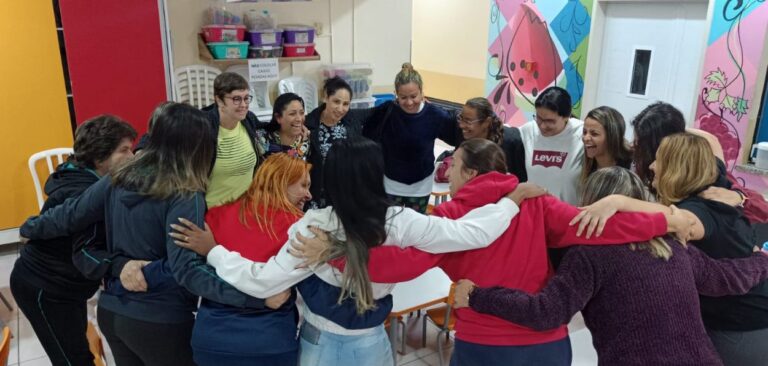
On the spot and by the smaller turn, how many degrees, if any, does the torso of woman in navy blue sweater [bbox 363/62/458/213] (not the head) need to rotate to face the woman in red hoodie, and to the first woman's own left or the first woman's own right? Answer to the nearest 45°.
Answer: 0° — they already face them

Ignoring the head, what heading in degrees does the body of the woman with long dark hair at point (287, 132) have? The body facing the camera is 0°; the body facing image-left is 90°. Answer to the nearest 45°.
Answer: approximately 315°

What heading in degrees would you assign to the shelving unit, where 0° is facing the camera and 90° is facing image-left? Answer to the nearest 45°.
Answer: approximately 0°

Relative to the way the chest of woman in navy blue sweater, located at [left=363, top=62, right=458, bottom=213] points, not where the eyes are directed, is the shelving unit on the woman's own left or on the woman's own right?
on the woman's own right

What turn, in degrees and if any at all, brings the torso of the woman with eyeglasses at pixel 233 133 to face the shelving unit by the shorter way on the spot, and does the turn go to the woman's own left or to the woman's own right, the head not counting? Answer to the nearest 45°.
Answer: approximately 135° to the woman's own left

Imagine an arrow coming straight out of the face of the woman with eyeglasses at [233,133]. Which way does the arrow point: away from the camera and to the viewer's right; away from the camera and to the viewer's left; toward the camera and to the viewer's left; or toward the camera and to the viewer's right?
toward the camera and to the viewer's right

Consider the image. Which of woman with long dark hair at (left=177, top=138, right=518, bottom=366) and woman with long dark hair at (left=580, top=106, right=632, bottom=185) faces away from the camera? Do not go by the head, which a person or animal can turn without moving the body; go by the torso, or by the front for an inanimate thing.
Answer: woman with long dark hair at (left=177, top=138, right=518, bottom=366)

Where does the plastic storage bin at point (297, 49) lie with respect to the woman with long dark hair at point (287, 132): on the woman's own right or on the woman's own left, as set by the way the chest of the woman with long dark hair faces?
on the woman's own left

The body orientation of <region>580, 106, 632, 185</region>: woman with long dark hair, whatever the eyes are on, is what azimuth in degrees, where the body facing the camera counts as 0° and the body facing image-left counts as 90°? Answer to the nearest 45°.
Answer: approximately 45°

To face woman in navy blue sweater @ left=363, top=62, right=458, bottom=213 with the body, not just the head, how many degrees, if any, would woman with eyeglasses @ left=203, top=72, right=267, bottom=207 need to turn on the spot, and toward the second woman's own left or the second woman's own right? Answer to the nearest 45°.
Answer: approximately 45° to the second woman's own left
